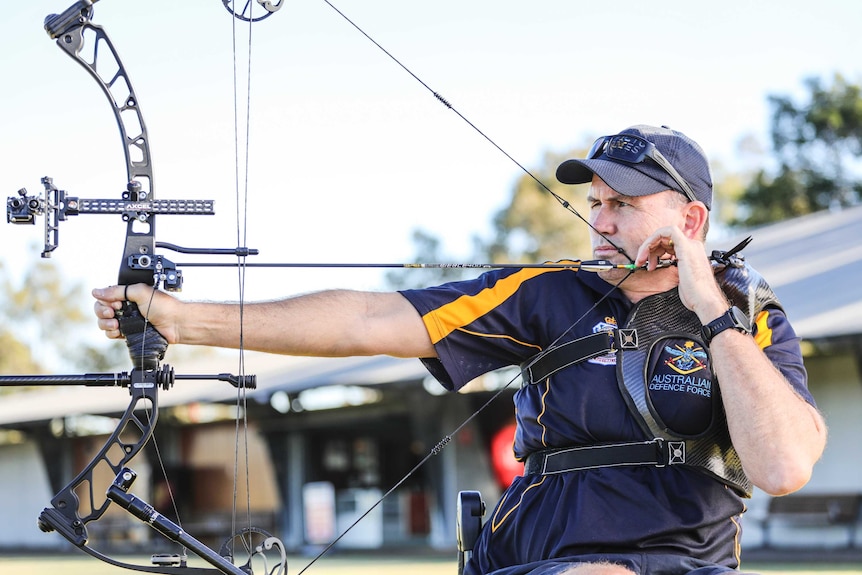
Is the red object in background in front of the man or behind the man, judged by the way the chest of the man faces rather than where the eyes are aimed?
behind

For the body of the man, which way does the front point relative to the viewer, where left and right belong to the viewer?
facing the viewer

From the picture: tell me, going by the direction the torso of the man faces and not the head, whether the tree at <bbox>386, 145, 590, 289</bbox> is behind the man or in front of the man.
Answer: behind

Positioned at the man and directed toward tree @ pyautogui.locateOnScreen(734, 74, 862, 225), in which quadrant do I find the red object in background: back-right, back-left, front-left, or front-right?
front-left

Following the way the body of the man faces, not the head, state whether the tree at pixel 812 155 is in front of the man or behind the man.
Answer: behind

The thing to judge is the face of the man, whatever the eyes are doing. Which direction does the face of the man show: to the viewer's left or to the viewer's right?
to the viewer's left
